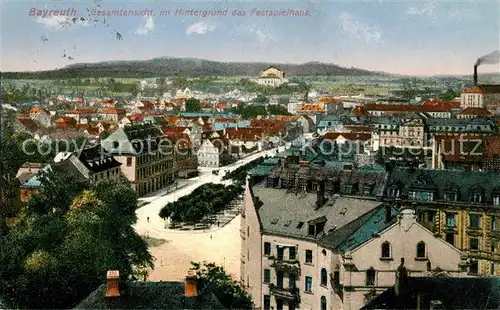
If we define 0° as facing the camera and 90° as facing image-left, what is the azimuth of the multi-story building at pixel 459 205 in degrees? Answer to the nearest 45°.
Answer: approximately 0°

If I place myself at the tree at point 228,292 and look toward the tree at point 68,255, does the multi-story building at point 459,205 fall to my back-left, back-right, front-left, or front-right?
back-right

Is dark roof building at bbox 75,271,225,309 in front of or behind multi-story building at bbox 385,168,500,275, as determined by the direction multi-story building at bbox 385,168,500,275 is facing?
in front

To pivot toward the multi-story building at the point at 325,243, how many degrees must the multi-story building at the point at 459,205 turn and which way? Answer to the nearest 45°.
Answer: approximately 45° to its right

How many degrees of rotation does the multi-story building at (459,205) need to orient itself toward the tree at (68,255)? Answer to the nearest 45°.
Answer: approximately 45° to its right

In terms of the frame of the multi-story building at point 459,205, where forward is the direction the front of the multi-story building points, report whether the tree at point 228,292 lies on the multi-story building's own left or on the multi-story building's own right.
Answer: on the multi-story building's own right

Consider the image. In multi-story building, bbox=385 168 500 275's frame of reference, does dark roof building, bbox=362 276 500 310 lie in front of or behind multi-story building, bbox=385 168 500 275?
in front

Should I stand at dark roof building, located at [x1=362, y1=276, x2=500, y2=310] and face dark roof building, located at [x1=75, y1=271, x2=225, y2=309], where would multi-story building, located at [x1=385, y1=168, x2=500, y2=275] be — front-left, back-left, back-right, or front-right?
back-right
